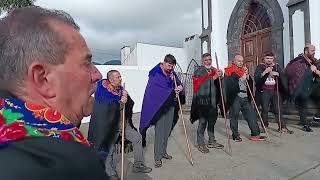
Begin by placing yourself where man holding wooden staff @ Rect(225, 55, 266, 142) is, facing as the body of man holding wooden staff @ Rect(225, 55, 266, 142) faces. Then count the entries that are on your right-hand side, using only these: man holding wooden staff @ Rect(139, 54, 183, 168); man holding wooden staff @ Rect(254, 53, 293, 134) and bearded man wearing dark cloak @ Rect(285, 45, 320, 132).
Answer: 1

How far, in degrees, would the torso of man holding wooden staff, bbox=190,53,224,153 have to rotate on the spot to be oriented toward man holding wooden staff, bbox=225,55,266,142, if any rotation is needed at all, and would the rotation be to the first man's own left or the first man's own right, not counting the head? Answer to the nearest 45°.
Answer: approximately 90° to the first man's own left

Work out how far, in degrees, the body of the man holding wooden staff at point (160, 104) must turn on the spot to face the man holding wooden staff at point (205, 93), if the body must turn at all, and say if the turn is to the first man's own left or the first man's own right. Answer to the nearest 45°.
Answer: approximately 90° to the first man's own left

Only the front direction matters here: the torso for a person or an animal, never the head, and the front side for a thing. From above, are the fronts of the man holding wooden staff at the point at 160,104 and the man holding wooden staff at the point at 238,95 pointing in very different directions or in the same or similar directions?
same or similar directions

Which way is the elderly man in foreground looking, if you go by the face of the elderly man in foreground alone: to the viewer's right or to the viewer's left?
to the viewer's right

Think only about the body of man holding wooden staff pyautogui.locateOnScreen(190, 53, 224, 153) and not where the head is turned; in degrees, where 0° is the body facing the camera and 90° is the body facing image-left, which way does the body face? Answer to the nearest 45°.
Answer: approximately 315°

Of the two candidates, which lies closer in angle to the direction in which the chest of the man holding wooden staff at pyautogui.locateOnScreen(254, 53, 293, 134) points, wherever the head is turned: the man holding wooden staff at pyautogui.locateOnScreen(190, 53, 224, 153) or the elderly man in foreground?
the elderly man in foreground

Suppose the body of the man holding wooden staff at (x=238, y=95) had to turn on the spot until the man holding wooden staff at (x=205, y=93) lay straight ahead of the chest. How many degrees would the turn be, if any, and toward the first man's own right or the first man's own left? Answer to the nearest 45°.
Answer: approximately 90° to the first man's own right

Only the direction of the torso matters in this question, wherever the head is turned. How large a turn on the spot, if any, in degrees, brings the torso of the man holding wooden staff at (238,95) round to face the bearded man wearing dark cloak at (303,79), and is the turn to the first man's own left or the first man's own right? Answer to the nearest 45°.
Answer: approximately 90° to the first man's own left

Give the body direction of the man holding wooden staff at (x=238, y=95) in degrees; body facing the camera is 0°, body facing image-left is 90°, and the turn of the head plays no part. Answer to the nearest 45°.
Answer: approximately 315°

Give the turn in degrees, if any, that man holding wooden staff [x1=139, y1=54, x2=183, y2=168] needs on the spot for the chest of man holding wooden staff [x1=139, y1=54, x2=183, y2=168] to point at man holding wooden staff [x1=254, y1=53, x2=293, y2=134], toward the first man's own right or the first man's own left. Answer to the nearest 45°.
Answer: approximately 90° to the first man's own left

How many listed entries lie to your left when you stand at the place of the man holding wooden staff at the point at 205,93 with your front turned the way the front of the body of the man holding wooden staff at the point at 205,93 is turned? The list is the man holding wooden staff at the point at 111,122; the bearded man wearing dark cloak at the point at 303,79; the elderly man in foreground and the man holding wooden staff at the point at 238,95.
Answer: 2

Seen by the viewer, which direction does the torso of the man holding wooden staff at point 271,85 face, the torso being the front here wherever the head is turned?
toward the camera

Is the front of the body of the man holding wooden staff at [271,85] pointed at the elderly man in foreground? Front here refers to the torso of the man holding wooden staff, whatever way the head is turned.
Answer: yes
